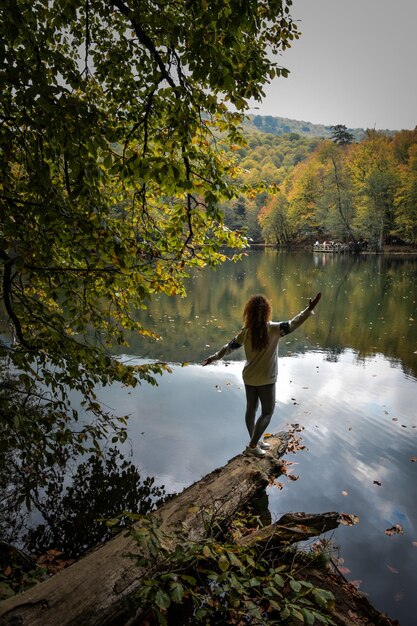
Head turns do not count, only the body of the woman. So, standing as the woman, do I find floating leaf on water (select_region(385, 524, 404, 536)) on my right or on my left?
on my right

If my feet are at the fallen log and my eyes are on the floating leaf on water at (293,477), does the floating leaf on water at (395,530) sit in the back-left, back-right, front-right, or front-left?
front-right

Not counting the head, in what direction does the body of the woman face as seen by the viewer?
away from the camera

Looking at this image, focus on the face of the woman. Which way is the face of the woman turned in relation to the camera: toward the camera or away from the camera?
away from the camera

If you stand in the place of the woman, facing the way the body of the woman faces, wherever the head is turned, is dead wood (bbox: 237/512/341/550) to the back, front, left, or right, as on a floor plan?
back
